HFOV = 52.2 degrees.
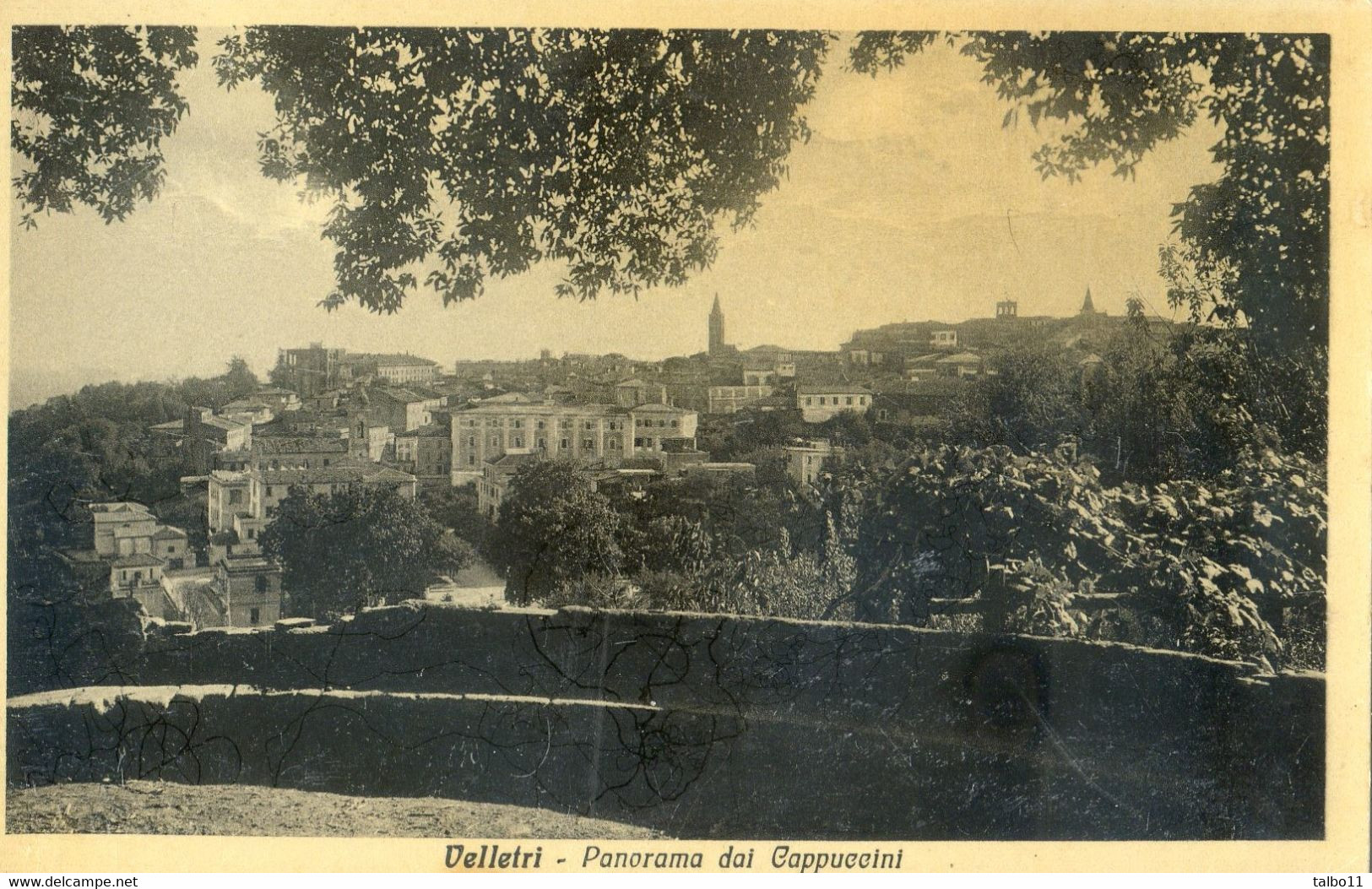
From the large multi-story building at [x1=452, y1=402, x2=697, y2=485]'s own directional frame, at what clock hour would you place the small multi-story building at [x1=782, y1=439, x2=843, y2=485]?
the small multi-story building at [x1=782, y1=439, x2=843, y2=485] is roughly at 9 o'clock from the large multi-story building at [x1=452, y1=402, x2=697, y2=485].

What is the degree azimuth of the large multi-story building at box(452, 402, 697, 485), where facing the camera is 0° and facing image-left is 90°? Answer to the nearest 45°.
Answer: approximately 0°
